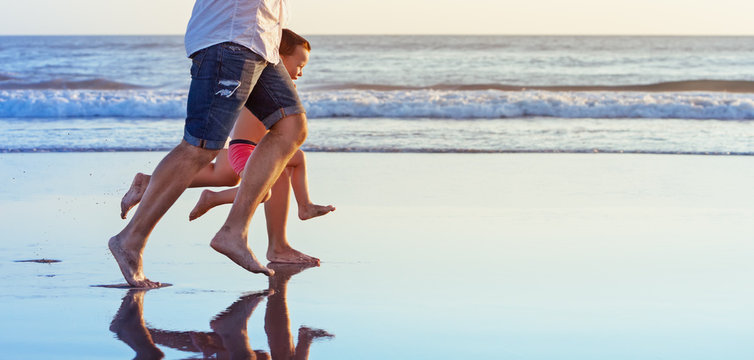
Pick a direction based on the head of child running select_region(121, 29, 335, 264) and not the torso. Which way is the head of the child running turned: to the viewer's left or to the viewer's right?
to the viewer's right

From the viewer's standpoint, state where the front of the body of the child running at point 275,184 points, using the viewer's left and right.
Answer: facing to the right of the viewer
